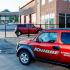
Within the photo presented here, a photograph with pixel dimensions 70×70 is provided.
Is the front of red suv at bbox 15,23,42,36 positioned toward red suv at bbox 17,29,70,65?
no
